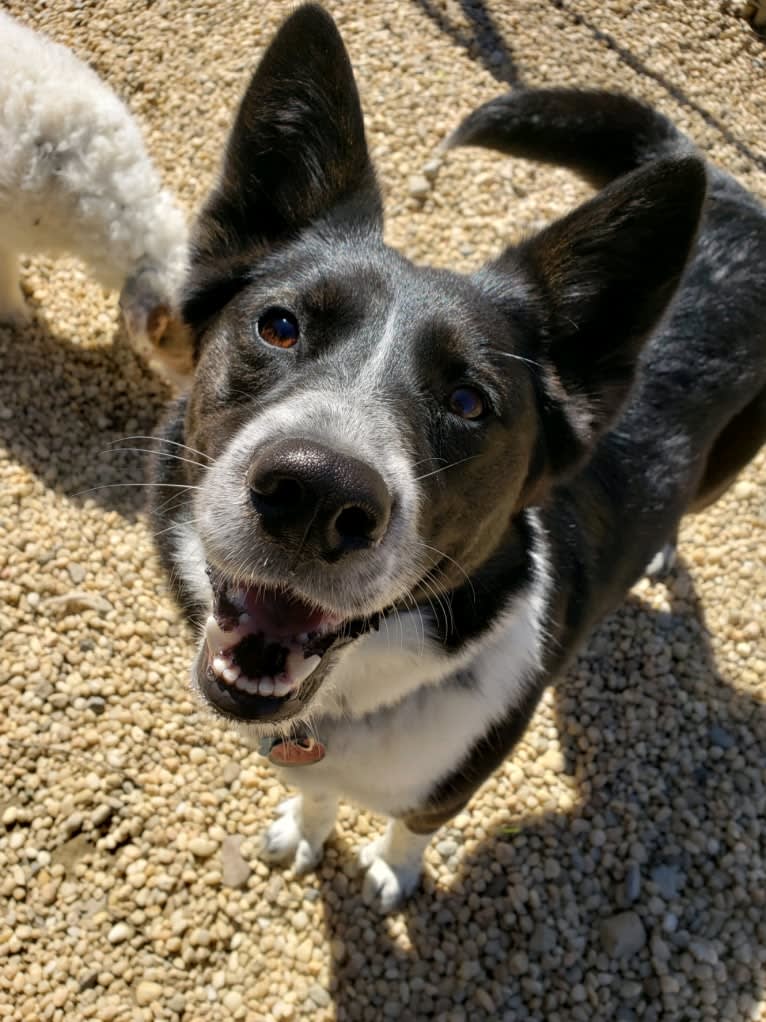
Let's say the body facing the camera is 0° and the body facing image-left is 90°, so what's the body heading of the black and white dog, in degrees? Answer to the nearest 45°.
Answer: approximately 45°

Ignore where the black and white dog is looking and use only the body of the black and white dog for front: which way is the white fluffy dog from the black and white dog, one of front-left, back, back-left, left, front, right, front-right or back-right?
right
